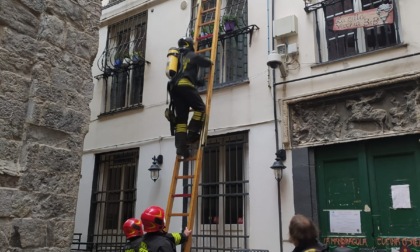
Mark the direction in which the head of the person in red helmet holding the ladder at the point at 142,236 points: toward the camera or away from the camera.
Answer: away from the camera

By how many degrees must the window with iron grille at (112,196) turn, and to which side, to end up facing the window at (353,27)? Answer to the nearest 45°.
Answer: approximately 90° to its left

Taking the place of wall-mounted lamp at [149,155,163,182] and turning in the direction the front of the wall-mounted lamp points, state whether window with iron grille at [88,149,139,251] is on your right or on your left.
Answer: on your right

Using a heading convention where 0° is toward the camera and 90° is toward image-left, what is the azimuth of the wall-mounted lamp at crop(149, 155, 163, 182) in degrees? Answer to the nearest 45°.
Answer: approximately 45°

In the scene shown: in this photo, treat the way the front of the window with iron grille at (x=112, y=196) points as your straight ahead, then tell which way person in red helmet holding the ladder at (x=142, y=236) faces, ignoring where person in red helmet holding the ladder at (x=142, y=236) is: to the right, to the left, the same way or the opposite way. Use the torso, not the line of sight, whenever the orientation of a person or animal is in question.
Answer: the opposite way

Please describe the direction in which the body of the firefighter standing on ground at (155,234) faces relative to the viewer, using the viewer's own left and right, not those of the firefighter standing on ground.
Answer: facing away from the viewer and to the right of the viewer

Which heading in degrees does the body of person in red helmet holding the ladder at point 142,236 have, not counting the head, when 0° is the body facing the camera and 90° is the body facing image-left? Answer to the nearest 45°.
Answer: approximately 225°

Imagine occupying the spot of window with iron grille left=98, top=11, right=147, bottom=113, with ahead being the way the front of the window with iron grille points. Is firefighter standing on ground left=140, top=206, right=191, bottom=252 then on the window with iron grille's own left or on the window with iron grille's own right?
on the window with iron grille's own left
